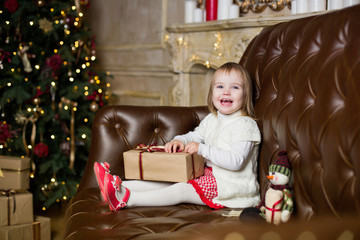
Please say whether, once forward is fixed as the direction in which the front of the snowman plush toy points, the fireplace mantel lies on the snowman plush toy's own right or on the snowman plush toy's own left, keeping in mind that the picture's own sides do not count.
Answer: on the snowman plush toy's own right

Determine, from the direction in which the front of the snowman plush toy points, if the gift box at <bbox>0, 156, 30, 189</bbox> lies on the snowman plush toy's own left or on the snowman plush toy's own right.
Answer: on the snowman plush toy's own right

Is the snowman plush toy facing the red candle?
no

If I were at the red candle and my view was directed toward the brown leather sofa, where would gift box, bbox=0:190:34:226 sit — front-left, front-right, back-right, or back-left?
front-right

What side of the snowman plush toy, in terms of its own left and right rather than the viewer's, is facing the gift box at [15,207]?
right

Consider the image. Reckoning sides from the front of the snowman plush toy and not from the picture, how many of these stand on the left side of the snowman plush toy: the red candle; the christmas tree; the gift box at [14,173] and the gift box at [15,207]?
0

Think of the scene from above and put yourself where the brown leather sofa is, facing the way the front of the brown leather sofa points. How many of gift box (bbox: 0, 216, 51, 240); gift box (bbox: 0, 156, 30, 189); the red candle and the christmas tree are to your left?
0

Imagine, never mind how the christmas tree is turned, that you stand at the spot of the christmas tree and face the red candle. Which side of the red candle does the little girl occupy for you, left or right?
right

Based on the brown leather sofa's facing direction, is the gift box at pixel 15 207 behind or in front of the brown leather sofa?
in front

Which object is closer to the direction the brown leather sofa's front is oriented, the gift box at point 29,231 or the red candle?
the gift box

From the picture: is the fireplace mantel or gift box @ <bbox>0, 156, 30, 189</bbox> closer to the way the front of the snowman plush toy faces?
the gift box

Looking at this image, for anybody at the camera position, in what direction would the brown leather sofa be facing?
facing to the left of the viewer

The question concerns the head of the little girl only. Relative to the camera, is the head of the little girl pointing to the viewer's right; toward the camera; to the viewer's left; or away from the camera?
toward the camera

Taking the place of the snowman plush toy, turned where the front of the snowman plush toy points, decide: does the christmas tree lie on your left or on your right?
on your right
